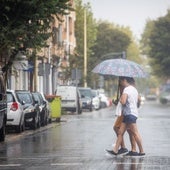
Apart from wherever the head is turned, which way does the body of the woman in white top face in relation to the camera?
to the viewer's left

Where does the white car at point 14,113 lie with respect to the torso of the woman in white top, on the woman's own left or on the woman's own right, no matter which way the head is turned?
on the woman's own right

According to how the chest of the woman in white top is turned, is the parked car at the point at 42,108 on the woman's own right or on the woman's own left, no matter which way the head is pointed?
on the woman's own right
